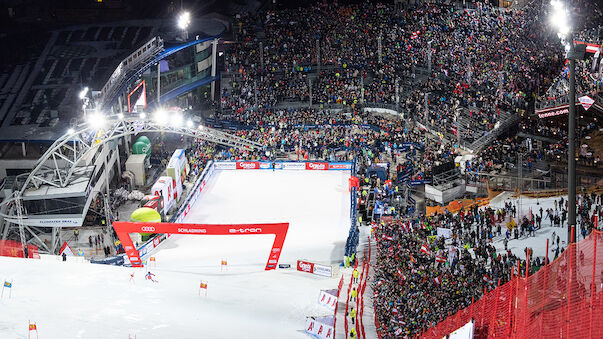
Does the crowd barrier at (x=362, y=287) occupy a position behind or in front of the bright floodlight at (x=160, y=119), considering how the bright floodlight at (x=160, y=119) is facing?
in front

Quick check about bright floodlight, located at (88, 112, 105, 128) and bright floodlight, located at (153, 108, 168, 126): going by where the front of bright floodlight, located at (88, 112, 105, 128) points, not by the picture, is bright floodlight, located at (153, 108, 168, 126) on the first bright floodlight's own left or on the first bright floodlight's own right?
on the first bright floodlight's own left

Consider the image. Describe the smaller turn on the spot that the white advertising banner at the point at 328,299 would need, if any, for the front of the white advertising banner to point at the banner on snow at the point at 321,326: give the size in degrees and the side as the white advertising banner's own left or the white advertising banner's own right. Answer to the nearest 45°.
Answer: approximately 45° to the white advertising banner's own left

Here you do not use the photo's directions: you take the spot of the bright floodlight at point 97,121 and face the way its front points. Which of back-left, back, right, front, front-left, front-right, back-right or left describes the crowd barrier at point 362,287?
front-left

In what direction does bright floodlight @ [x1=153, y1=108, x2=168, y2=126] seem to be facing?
toward the camera

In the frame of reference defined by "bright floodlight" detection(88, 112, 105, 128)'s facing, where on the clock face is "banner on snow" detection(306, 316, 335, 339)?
The banner on snow is roughly at 11 o'clock from the bright floodlight.

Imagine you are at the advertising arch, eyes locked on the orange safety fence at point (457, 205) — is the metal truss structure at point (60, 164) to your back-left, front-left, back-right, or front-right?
back-left

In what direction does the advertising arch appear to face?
toward the camera

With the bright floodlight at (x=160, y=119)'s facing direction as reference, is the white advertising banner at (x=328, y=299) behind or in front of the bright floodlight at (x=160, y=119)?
in front

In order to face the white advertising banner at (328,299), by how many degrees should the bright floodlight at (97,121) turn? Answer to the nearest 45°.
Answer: approximately 45° to its left

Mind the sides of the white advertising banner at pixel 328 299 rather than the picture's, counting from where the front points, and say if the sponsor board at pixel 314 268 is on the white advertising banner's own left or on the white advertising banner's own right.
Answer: on the white advertising banner's own right
